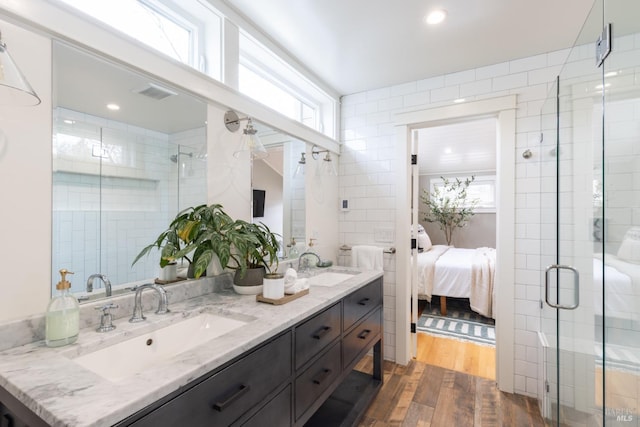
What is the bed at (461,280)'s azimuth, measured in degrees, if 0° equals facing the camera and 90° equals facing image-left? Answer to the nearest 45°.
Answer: approximately 270°

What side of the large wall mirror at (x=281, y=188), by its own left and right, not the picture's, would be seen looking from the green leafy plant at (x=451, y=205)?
left

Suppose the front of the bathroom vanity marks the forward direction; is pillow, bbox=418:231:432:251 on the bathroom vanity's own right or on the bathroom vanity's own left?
on the bathroom vanity's own left

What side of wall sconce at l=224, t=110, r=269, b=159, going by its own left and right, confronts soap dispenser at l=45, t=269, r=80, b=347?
right

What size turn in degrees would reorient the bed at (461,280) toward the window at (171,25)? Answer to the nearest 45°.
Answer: approximately 135° to its right

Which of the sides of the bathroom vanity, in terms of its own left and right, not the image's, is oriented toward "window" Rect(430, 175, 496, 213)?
left

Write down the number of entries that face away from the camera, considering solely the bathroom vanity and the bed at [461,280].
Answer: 0

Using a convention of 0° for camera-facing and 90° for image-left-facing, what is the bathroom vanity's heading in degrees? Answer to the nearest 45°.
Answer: approximately 315°
